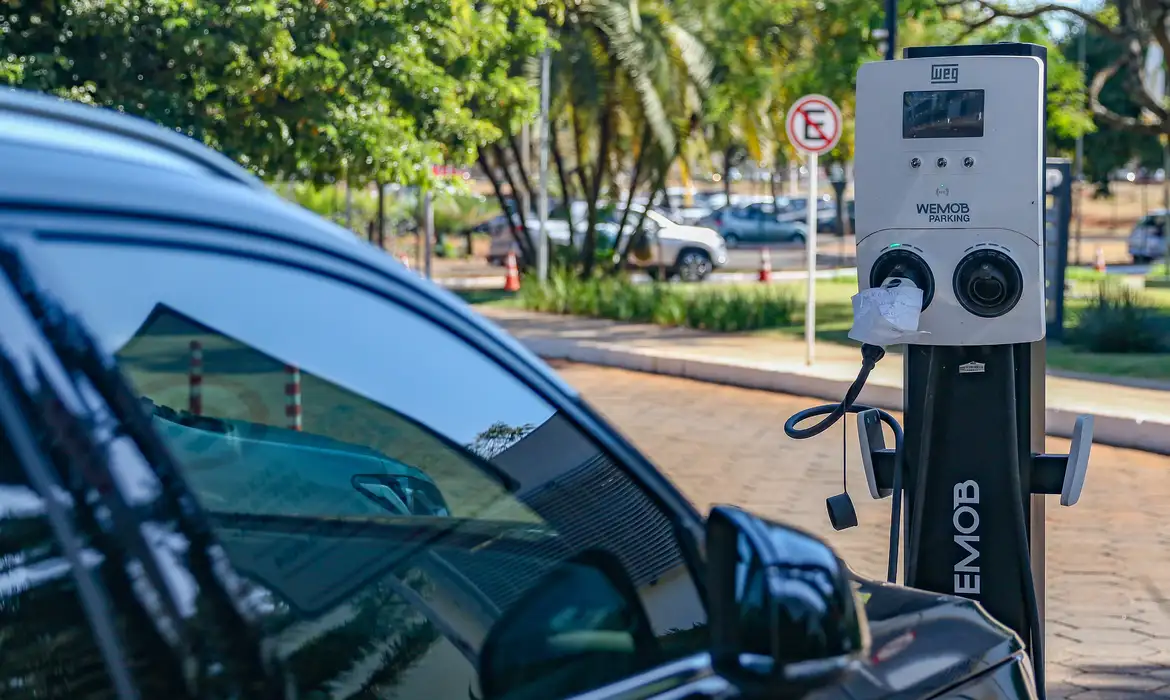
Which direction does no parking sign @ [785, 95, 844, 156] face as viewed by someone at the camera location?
facing the viewer

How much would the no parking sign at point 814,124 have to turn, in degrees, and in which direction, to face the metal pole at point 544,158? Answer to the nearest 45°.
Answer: approximately 135° to its right

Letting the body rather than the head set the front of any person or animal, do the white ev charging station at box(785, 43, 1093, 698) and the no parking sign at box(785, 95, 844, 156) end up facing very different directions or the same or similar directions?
same or similar directions

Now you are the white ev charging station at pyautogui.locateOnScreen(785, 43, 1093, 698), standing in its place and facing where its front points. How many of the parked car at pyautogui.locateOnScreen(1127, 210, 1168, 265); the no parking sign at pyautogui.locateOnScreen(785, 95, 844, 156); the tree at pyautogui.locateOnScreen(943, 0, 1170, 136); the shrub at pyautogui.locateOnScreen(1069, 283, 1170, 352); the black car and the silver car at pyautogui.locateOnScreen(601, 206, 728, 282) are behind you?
5

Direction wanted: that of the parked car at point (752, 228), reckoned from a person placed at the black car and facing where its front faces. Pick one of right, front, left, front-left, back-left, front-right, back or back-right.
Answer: front-left

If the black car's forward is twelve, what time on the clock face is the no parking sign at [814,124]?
The no parking sign is roughly at 11 o'clock from the black car.

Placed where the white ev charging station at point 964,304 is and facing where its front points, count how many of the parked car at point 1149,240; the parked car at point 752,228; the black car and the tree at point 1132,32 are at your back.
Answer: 3

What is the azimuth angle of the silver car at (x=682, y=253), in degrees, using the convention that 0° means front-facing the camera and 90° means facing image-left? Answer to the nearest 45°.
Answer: approximately 270°

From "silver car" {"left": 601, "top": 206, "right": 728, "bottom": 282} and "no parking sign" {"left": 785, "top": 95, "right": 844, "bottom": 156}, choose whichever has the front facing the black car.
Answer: the no parking sign

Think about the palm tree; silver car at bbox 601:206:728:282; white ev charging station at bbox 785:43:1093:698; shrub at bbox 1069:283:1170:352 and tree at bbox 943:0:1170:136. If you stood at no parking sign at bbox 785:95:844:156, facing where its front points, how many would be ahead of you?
1

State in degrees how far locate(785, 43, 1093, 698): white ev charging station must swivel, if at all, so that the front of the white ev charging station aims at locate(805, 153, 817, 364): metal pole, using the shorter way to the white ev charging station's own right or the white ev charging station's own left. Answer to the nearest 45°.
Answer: approximately 180°

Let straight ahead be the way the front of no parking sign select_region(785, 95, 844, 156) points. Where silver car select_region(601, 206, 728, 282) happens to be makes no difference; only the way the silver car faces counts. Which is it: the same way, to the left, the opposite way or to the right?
to the left

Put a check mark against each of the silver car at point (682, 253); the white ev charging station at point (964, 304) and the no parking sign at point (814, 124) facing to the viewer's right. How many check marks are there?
1

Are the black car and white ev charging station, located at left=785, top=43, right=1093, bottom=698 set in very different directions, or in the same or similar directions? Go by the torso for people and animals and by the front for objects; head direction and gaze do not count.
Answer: very different directions

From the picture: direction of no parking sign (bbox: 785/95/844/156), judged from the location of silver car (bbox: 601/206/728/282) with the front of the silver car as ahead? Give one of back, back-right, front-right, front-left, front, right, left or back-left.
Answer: right

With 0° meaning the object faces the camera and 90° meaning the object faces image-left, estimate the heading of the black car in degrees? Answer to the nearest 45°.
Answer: approximately 225°

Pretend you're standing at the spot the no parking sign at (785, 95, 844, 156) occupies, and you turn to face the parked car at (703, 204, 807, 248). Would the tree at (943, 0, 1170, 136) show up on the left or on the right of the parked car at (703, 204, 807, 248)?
right

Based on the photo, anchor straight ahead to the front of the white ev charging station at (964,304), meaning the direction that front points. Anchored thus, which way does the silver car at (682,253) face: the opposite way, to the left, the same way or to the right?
to the left

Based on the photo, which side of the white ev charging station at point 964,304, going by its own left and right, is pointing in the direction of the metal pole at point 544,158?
back

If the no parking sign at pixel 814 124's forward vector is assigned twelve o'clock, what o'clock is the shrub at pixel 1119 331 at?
The shrub is roughly at 8 o'clock from the no parking sign.

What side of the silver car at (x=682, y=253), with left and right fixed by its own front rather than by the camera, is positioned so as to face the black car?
right
